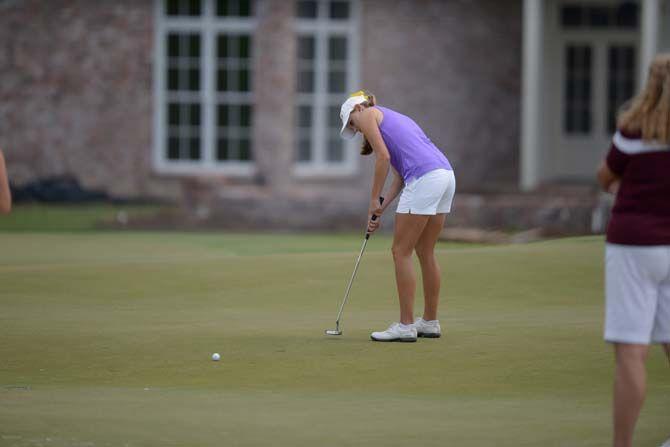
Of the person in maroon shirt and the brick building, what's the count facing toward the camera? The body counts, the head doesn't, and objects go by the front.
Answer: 1

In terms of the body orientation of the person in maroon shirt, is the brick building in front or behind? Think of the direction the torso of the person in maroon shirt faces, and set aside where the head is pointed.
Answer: in front

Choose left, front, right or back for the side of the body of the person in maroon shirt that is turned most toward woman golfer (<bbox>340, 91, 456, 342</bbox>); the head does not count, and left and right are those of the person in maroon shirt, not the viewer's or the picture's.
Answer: front

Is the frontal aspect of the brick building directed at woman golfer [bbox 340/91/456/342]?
yes

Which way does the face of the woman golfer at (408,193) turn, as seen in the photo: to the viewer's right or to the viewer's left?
to the viewer's left

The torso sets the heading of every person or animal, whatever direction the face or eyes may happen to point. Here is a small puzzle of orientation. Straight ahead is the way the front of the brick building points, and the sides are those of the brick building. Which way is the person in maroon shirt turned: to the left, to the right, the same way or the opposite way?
the opposite way

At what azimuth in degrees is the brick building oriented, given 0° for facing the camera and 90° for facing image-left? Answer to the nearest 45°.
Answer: approximately 0°

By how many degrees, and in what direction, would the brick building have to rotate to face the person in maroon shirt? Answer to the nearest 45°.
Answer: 0° — it already faces them

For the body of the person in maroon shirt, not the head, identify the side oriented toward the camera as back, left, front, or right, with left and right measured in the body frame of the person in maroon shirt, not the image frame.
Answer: back
